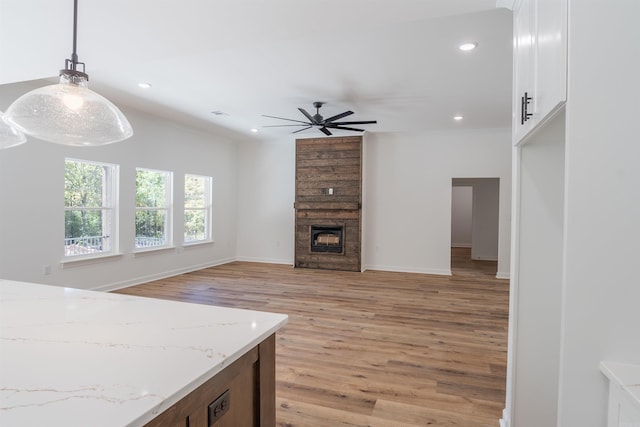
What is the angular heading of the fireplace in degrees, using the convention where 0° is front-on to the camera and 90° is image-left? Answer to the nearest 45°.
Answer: approximately 0°

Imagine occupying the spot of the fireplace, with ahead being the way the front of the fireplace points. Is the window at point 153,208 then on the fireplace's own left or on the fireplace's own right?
on the fireplace's own right

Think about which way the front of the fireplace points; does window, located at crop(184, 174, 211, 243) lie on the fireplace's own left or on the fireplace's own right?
on the fireplace's own right

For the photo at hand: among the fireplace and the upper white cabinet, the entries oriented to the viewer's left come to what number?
1

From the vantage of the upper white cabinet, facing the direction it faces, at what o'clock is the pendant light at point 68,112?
The pendant light is roughly at 11 o'clock from the upper white cabinet.

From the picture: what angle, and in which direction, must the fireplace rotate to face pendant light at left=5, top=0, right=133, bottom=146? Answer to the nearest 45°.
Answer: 0° — it already faces it

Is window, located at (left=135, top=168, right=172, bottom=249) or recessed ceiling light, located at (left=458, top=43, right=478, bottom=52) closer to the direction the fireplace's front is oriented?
the recessed ceiling light

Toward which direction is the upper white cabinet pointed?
to the viewer's left

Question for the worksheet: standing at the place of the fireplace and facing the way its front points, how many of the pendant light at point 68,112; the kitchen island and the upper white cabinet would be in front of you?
3

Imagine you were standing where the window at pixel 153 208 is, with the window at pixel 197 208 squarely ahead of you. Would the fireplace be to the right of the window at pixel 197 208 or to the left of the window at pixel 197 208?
right
